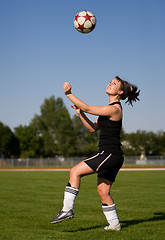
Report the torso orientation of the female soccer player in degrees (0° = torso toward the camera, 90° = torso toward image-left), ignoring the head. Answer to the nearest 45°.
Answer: approximately 90°
